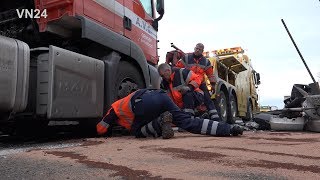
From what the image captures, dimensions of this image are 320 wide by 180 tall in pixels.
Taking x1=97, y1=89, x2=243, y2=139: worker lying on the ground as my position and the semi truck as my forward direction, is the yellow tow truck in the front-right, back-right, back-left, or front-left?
back-right

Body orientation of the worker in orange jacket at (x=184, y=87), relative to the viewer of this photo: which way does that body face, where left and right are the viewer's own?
facing the viewer and to the left of the viewer

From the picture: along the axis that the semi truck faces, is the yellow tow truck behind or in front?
in front

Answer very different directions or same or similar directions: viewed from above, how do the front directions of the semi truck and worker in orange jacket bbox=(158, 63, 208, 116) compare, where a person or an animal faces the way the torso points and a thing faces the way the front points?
very different directions

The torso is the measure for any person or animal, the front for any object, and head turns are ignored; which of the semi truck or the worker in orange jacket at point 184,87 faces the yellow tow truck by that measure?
the semi truck

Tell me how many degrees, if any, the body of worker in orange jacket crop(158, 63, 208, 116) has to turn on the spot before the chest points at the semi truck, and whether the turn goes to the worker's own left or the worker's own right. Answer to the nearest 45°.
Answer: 0° — they already face it

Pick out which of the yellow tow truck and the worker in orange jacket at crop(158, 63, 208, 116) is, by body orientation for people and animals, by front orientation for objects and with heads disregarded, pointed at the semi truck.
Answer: the worker in orange jacket

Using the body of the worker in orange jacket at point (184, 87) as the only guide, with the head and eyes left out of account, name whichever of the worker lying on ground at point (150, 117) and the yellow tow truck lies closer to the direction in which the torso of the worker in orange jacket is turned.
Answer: the worker lying on ground

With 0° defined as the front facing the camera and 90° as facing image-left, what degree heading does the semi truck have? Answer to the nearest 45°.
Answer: approximately 225°

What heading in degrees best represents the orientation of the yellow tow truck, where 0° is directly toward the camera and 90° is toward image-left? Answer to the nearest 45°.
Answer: approximately 225°

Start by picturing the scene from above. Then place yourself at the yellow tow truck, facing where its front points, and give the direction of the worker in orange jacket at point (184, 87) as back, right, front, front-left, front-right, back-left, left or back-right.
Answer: back-right
